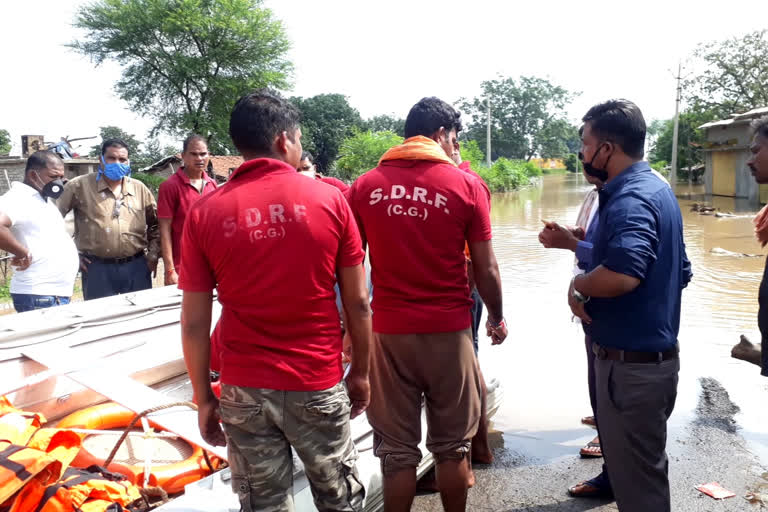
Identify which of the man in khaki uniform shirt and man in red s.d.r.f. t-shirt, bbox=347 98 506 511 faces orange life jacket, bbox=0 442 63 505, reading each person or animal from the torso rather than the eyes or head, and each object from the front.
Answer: the man in khaki uniform shirt

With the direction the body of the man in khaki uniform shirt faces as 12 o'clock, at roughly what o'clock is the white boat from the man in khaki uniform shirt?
The white boat is roughly at 12 o'clock from the man in khaki uniform shirt.

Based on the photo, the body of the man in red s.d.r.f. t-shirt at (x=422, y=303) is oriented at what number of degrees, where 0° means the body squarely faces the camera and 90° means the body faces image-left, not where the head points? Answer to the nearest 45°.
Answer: approximately 180°

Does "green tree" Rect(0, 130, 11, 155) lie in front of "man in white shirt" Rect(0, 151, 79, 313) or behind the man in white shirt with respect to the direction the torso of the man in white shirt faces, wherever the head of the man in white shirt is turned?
behind

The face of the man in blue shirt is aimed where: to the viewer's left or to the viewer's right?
to the viewer's left

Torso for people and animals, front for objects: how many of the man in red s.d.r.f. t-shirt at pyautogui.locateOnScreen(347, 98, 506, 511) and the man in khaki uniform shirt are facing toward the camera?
1

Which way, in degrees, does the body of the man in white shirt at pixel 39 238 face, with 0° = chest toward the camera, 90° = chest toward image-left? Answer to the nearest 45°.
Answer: approximately 315°

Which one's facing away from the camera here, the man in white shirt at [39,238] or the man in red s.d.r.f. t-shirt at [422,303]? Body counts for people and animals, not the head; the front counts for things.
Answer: the man in red s.d.r.f. t-shirt

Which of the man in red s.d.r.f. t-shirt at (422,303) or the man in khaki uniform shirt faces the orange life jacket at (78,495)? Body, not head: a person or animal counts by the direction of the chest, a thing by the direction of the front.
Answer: the man in khaki uniform shirt

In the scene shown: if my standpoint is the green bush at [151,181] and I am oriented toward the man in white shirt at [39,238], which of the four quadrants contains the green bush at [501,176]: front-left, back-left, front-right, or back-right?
back-left

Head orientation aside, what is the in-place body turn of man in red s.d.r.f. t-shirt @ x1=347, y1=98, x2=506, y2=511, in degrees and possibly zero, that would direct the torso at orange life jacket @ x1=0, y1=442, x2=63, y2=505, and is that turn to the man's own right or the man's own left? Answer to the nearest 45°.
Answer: approximately 90° to the man's own left

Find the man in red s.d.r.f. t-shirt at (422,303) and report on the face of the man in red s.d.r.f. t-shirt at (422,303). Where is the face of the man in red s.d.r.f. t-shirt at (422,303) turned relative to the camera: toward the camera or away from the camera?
away from the camera

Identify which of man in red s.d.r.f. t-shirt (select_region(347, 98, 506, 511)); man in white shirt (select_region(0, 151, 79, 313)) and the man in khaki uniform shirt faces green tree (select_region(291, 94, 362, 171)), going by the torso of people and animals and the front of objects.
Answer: the man in red s.d.r.f. t-shirt

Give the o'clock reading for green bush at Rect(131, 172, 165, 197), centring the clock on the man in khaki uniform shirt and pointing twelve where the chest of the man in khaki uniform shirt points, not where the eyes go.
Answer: The green bush is roughly at 6 o'clock from the man in khaki uniform shirt.
